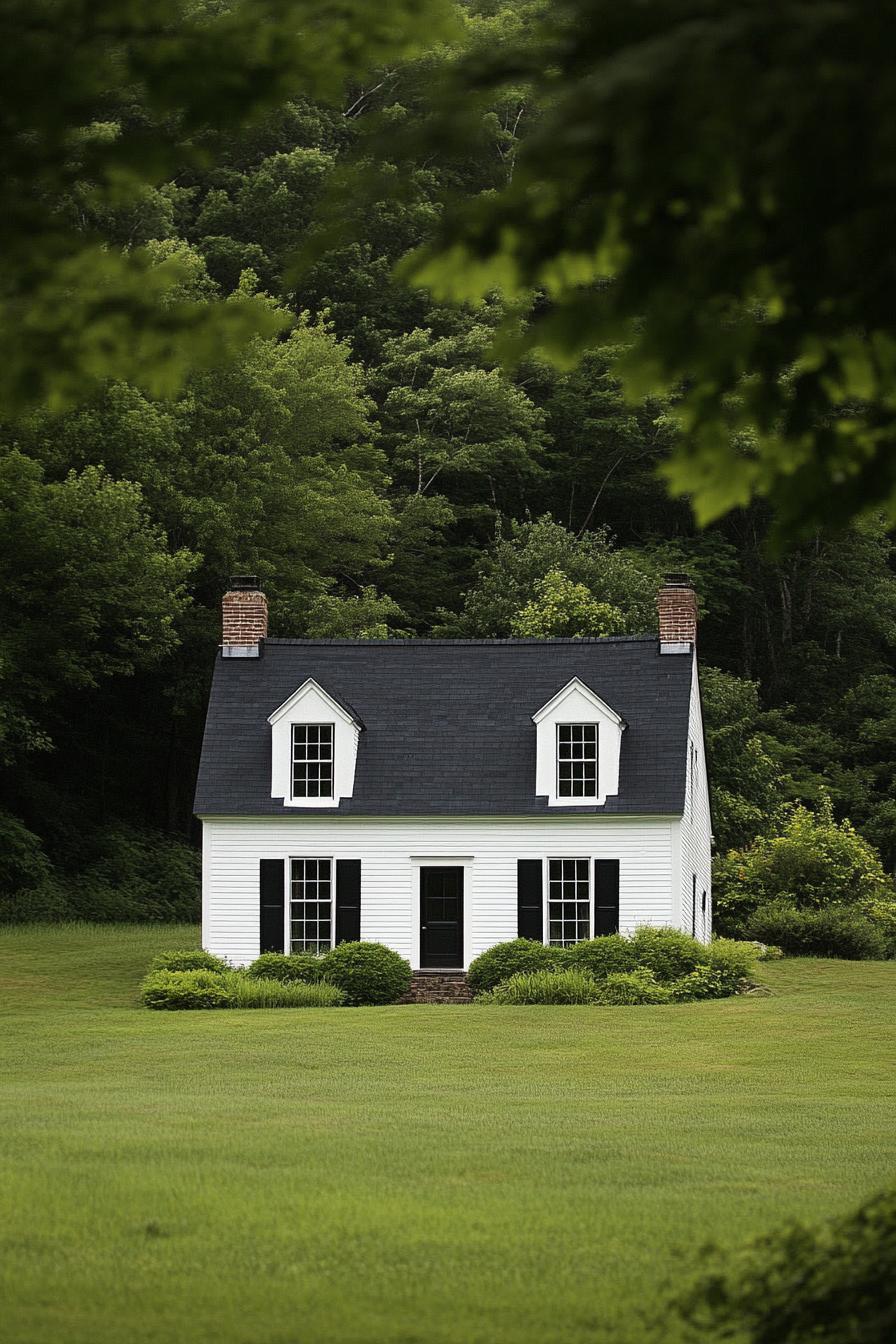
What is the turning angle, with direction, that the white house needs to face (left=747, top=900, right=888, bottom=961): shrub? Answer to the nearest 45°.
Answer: approximately 135° to its left

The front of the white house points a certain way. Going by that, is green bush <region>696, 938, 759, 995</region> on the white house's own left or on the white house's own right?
on the white house's own left

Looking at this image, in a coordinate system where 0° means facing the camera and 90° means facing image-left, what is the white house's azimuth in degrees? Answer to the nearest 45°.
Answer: approximately 0°

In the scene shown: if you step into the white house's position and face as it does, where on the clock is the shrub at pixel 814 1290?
The shrub is roughly at 12 o'clock from the white house.

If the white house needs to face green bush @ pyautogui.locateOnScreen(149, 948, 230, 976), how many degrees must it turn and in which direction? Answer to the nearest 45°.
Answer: approximately 45° to its right
